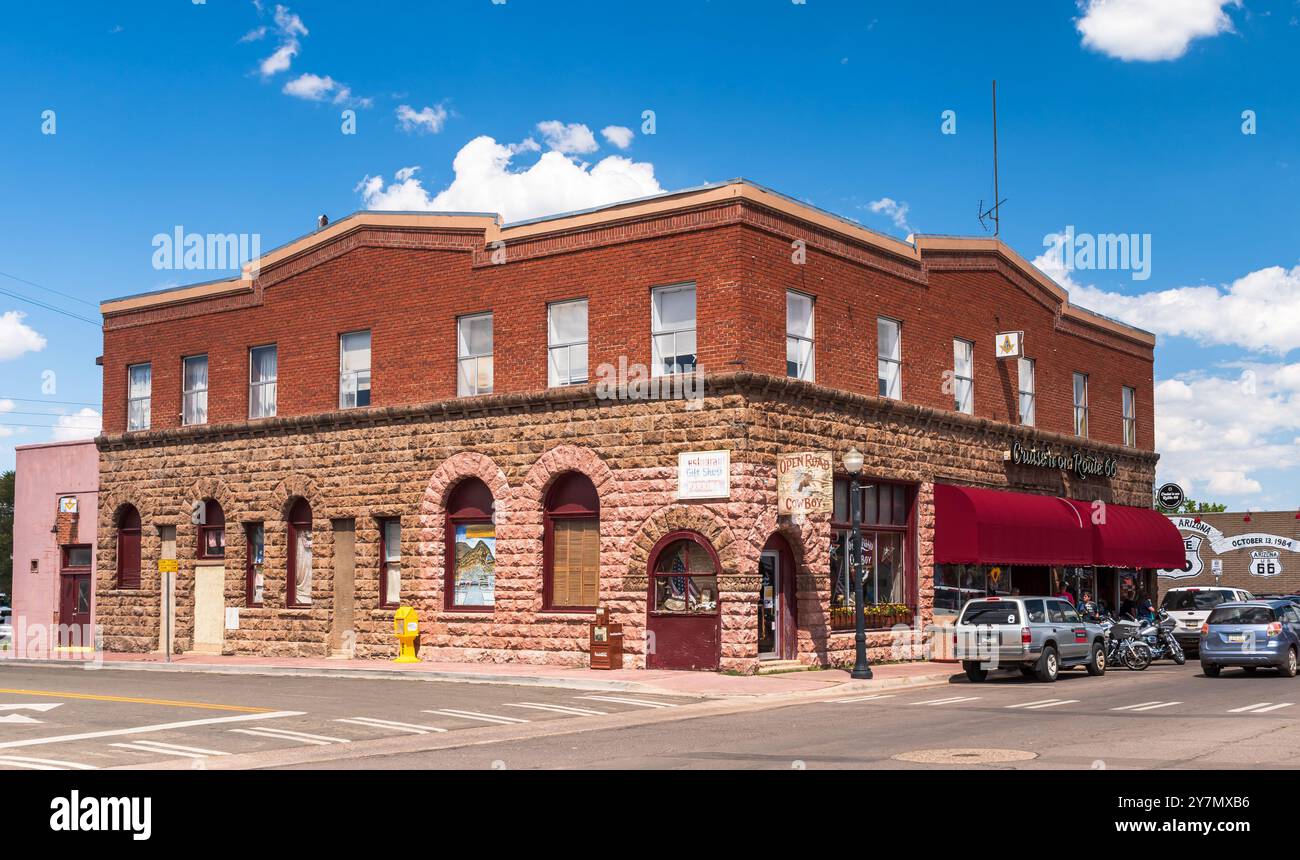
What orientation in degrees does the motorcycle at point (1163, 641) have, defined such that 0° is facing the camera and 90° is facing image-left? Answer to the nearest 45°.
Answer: approximately 315°

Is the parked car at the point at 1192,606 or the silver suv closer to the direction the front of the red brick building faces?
the silver suv

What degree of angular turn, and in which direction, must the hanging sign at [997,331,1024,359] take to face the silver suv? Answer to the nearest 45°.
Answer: approximately 45° to its left

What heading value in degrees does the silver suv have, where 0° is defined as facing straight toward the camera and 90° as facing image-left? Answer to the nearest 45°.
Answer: approximately 225°
